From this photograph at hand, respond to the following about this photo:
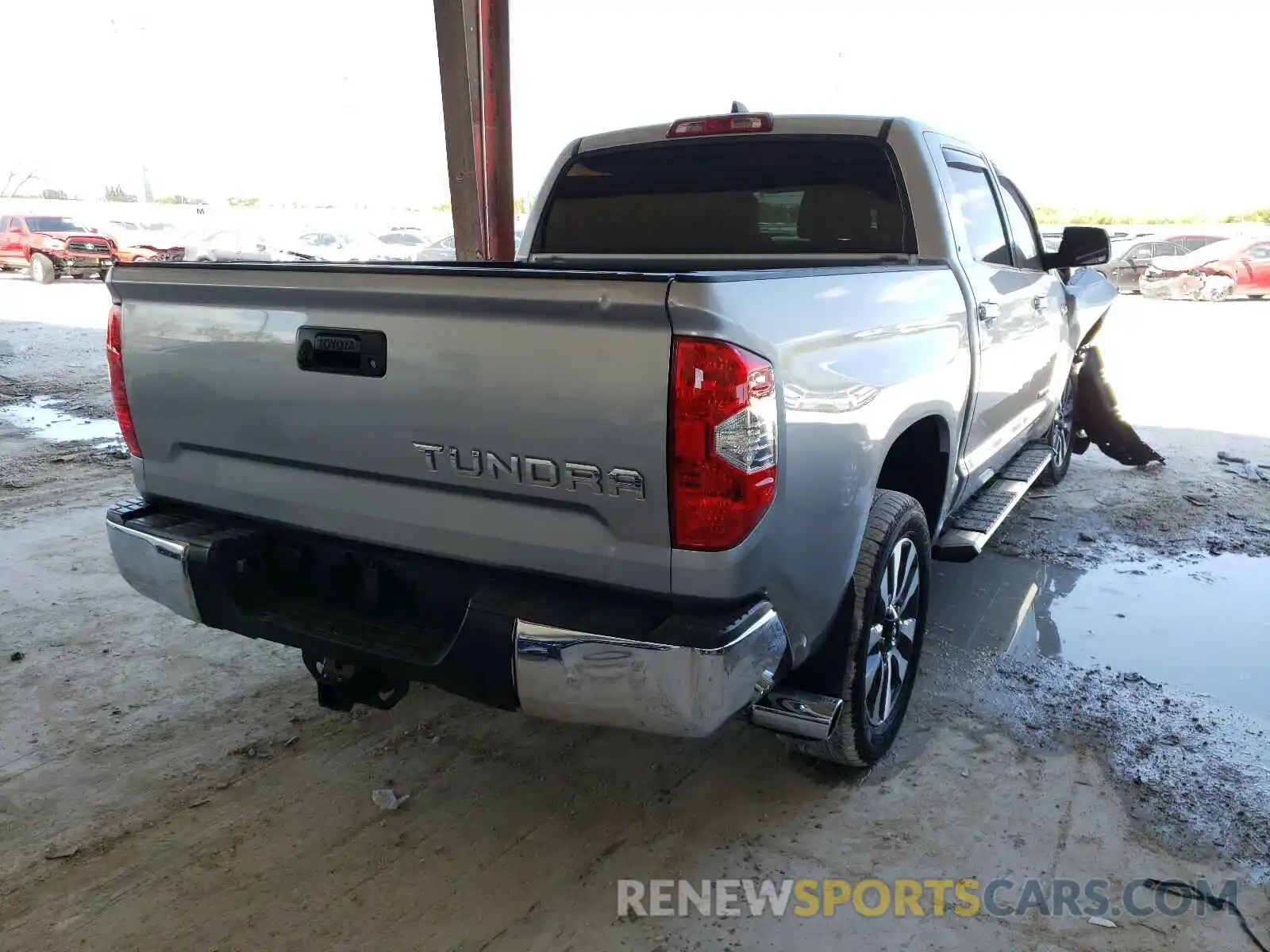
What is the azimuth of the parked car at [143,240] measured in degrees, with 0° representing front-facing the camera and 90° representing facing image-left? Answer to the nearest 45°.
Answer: approximately 315°

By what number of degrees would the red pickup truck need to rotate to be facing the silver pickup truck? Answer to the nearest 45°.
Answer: approximately 45° to its right

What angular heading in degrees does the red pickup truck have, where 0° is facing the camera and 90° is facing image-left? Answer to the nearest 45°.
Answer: approximately 315°

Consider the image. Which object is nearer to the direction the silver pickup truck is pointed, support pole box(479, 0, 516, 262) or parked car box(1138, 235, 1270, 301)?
the parked car
